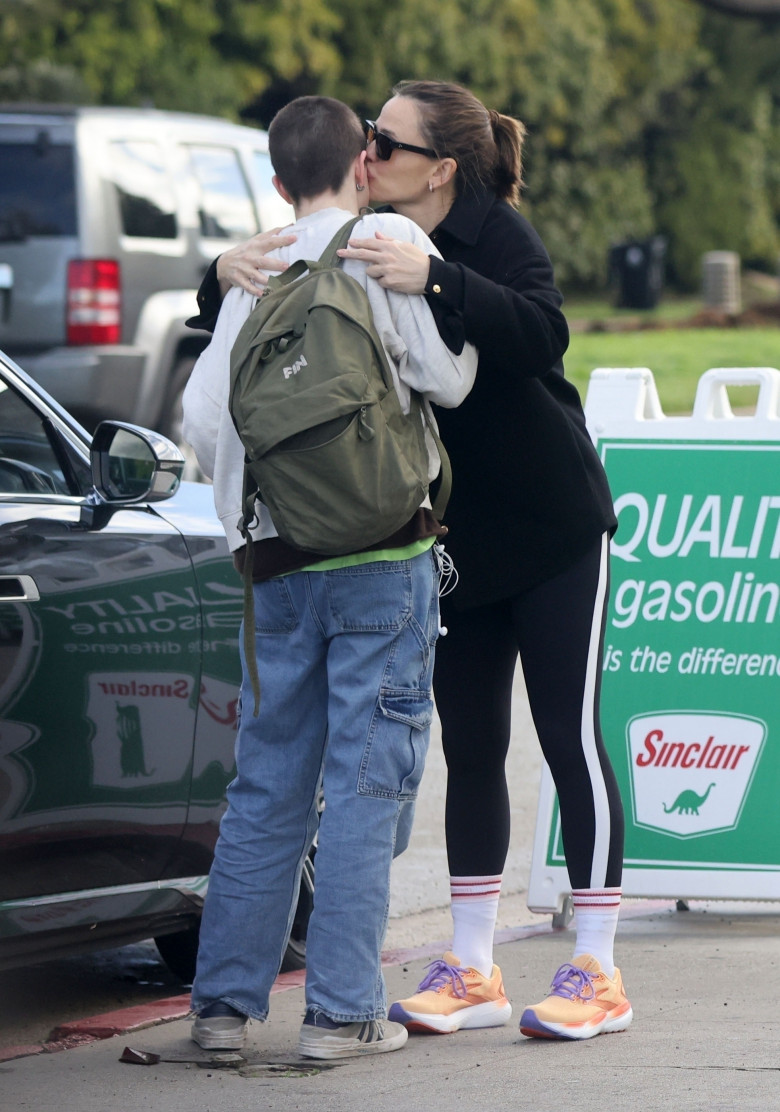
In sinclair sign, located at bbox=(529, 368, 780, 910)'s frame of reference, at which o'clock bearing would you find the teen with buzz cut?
The teen with buzz cut is roughly at 1 o'clock from the sinclair sign.

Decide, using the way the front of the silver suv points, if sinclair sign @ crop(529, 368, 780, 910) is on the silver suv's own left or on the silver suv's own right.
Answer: on the silver suv's own right

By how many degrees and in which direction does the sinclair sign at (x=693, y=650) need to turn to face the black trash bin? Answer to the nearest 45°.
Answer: approximately 180°

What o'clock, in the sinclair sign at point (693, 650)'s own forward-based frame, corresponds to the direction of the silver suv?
The silver suv is roughly at 5 o'clock from the sinclair sign.

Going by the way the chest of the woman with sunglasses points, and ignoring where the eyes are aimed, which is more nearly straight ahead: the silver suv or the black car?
the black car

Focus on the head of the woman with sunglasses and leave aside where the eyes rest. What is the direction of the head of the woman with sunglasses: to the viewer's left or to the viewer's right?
to the viewer's left

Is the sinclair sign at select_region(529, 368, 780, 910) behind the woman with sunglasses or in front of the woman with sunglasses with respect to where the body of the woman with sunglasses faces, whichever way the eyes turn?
behind

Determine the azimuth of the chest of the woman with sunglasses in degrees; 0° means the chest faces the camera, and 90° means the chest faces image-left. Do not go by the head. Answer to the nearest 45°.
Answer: approximately 45°

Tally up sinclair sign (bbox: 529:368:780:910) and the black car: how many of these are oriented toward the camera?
1

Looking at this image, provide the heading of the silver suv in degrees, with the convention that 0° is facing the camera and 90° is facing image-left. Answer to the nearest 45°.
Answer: approximately 225°

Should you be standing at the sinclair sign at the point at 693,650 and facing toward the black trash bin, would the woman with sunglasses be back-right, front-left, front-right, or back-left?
back-left
